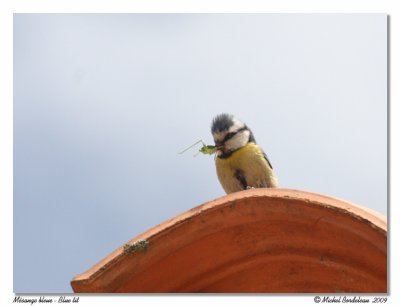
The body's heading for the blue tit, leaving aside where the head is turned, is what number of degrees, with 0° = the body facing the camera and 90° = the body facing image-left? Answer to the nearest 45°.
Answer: approximately 45°
